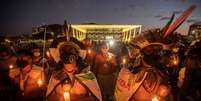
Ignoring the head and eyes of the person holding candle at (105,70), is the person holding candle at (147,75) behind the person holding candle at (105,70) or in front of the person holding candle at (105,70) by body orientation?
in front

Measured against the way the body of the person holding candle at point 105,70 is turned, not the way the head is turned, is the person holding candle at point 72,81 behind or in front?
in front

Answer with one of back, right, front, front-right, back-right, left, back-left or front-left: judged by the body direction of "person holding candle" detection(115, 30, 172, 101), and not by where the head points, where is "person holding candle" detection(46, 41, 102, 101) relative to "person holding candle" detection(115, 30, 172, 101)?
back-right

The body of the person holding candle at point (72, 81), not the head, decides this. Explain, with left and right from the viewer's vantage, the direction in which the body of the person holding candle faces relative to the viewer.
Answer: facing the viewer

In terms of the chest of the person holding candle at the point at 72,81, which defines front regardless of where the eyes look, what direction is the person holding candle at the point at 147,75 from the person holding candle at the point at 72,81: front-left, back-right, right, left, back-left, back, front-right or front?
left

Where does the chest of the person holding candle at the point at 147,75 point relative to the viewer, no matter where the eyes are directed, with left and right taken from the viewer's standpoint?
facing the viewer and to the right of the viewer

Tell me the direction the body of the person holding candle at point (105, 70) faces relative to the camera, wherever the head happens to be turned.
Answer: toward the camera

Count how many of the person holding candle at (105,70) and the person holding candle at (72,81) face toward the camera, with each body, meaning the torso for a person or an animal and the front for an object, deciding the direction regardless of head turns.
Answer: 2
